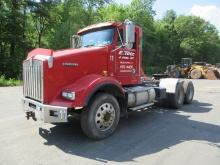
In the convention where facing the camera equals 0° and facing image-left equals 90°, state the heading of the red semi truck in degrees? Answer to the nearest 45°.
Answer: approximately 45°
